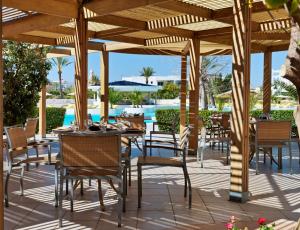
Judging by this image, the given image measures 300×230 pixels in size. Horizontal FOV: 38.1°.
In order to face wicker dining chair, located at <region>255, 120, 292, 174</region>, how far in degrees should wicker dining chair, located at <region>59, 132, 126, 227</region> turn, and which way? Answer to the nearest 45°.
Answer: approximately 45° to its right

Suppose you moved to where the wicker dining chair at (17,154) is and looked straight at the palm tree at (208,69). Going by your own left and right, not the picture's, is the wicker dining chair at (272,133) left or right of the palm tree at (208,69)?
right

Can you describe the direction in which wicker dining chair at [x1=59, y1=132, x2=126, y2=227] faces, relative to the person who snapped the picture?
facing away from the viewer

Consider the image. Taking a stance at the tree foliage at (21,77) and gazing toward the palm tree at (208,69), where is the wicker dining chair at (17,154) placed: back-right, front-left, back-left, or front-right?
back-right

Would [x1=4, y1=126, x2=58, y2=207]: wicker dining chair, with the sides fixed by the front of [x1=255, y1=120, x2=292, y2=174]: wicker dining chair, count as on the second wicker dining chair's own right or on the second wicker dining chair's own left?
on the second wicker dining chair's own left

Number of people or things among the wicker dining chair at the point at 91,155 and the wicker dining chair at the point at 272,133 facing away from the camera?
2

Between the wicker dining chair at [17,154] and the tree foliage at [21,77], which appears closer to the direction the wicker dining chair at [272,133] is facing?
the tree foliage

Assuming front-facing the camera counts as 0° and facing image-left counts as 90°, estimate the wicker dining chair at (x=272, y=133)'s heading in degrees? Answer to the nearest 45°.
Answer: approximately 180°

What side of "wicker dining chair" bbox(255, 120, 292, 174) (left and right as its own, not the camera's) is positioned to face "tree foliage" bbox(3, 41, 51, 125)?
left
